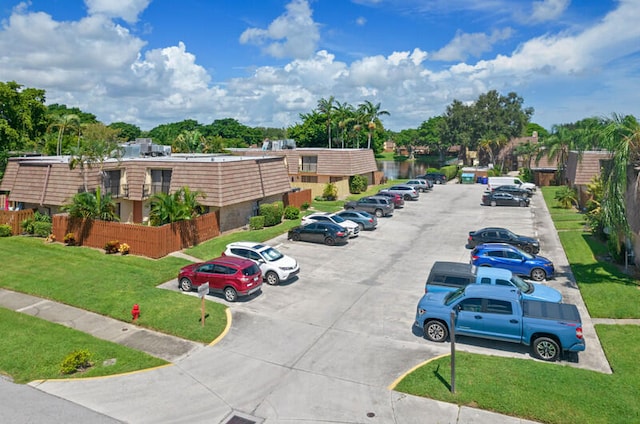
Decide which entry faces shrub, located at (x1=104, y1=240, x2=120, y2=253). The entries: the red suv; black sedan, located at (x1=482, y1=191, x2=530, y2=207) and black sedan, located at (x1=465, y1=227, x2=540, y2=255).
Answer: the red suv

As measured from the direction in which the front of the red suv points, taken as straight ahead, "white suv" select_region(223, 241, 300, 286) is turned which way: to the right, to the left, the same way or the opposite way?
the opposite way

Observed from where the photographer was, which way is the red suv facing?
facing away from the viewer and to the left of the viewer

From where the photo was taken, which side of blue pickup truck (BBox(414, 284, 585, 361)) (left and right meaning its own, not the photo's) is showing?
left

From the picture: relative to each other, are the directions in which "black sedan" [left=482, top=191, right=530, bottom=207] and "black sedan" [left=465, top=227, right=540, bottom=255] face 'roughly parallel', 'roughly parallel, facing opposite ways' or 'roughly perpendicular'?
roughly parallel

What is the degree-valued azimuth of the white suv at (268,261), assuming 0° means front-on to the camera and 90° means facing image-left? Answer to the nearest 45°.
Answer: approximately 315°

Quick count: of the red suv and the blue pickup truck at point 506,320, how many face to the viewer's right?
0

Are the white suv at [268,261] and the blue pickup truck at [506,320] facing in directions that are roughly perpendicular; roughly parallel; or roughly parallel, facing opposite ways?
roughly parallel, facing opposite ways
